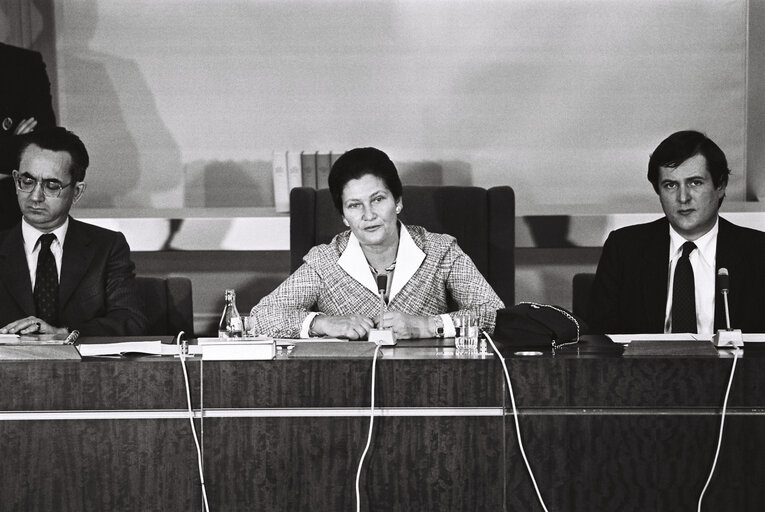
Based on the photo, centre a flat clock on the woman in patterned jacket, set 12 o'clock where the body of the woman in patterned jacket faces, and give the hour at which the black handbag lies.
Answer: The black handbag is roughly at 11 o'clock from the woman in patterned jacket.

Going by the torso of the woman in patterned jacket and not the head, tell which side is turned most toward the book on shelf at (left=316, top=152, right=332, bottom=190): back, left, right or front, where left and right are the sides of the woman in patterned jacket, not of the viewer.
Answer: back

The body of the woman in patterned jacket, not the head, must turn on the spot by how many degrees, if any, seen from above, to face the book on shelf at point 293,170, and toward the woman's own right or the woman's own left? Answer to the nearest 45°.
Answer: approximately 180°

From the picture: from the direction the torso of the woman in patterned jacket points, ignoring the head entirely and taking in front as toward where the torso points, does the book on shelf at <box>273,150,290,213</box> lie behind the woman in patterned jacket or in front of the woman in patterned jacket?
behind
